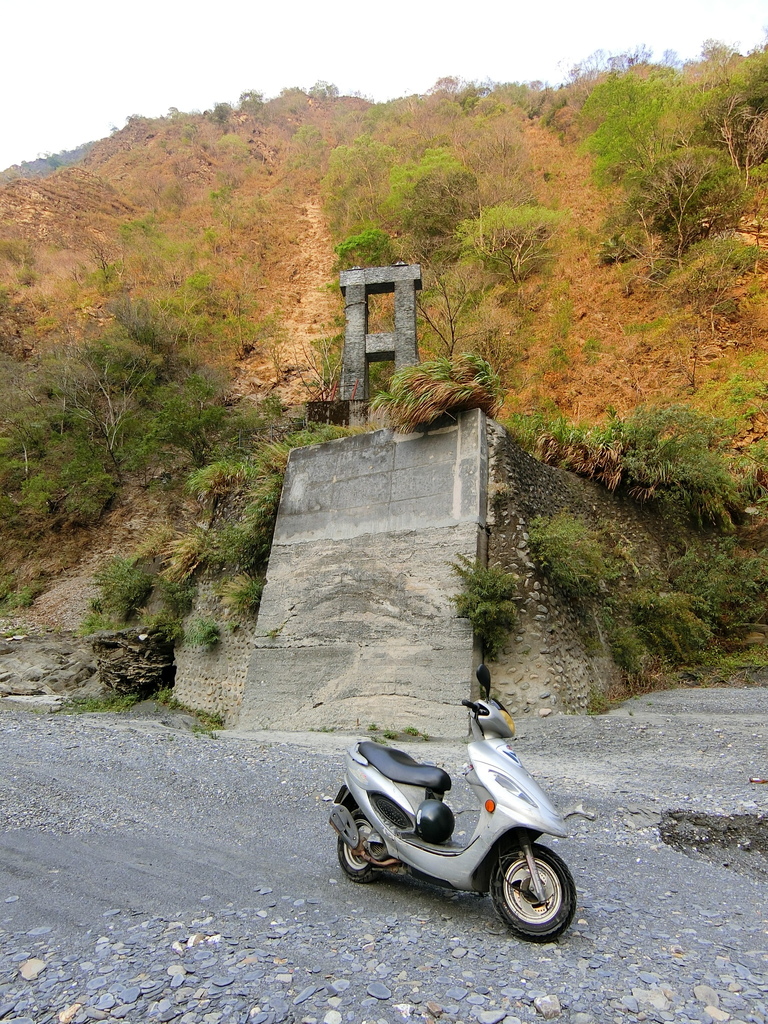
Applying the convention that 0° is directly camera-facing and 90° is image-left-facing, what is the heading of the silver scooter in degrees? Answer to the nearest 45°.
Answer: approximately 315°

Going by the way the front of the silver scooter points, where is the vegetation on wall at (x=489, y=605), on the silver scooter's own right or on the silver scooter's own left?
on the silver scooter's own left

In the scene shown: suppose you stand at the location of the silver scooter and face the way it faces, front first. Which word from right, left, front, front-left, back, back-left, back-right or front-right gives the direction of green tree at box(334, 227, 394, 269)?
back-left

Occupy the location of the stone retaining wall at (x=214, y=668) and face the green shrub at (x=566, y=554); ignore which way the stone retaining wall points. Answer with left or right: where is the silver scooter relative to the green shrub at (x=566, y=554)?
right

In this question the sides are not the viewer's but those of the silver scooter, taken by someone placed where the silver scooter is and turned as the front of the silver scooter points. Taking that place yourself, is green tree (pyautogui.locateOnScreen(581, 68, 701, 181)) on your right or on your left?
on your left

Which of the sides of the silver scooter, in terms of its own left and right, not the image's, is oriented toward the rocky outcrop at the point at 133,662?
back

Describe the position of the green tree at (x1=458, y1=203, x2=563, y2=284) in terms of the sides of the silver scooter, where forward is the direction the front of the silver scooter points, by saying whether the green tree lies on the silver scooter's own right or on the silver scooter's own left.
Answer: on the silver scooter's own left

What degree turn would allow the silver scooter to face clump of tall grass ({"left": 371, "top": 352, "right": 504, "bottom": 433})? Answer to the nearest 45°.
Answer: approximately 135° to its left

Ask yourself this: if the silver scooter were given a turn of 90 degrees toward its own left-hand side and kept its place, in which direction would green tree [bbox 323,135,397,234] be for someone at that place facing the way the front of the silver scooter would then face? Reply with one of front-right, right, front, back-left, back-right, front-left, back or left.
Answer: front-left

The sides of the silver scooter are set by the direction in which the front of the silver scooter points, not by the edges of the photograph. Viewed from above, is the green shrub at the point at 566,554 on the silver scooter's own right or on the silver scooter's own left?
on the silver scooter's own left
